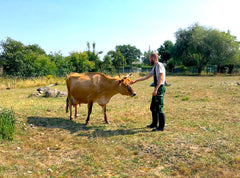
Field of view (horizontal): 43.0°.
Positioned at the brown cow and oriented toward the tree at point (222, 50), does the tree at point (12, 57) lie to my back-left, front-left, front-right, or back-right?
front-left

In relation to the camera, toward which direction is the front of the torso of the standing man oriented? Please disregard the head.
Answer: to the viewer's left

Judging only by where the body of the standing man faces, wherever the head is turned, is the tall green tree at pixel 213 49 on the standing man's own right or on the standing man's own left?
on the standing man's own right

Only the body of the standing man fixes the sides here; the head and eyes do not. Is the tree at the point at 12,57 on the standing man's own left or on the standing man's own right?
on the standing man's own right

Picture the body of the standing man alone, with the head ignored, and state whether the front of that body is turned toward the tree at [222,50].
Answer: no

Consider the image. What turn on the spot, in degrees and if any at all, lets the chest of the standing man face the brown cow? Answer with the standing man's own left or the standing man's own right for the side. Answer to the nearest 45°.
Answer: approximately 45° to the standing man's own right

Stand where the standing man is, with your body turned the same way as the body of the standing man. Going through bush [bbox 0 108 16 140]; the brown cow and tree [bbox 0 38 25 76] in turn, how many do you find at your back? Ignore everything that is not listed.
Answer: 0

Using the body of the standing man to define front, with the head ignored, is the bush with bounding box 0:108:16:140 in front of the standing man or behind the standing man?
in front

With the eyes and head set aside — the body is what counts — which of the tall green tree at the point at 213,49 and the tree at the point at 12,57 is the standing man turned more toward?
the tree

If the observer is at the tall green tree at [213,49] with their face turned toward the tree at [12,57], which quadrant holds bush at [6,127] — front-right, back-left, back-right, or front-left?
front-left
